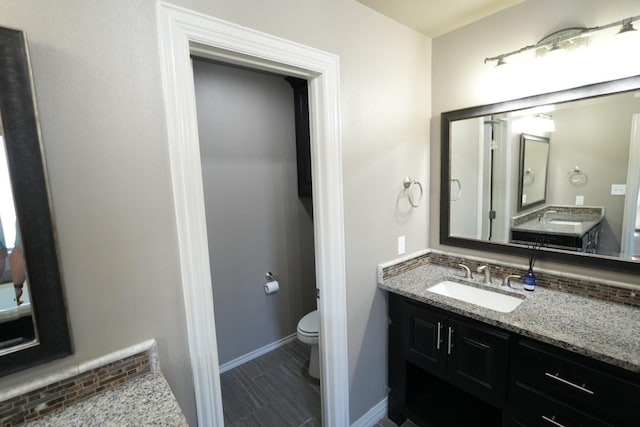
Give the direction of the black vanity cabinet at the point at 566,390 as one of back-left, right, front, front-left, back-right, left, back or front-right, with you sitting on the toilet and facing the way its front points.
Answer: left

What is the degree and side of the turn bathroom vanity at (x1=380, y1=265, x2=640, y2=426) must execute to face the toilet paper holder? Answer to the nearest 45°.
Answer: approximately 45° to its right

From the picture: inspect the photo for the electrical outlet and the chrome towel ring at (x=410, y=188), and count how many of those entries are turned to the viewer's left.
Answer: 0

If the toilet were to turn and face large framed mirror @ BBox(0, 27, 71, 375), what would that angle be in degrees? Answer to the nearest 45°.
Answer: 0° — it already faces it

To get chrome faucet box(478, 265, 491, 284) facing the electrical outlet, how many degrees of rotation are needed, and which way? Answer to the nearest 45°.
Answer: approximately 45° to its right

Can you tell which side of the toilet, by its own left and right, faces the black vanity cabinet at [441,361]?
left

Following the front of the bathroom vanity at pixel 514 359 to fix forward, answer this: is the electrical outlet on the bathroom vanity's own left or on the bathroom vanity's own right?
on the bathroom vanity's own right

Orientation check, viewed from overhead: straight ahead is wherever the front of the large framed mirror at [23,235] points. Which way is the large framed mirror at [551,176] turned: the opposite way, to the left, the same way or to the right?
the opposite way

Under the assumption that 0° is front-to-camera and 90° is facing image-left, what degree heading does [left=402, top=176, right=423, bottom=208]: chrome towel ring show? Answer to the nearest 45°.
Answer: approximately 315°

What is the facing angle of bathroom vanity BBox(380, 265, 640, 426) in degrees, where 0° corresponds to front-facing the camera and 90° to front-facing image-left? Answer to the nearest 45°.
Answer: approximately 45°

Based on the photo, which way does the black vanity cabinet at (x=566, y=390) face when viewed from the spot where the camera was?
facing the viewer and to the left of the viewer
